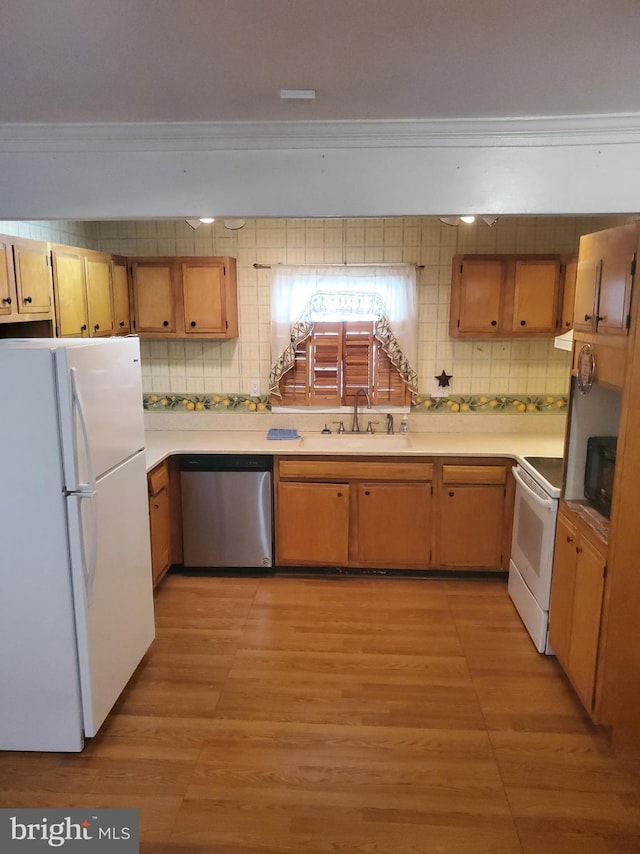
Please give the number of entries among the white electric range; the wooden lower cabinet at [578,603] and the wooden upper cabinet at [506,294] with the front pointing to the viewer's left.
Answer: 2

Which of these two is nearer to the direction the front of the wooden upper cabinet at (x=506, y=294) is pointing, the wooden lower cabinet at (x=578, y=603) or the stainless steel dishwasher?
the wooden lower cabinet

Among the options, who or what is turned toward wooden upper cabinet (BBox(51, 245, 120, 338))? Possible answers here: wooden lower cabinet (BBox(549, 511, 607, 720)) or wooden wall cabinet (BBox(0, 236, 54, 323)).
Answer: the wooden lower cabinet

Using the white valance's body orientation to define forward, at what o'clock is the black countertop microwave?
The black countertop microwave is roughly at 11 o'clock from the white valance.

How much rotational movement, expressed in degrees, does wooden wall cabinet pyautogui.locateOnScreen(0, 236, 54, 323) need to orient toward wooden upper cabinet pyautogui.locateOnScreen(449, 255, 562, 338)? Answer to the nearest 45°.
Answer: approximately 45° to its left

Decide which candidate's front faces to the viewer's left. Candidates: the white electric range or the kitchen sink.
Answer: the white electric range

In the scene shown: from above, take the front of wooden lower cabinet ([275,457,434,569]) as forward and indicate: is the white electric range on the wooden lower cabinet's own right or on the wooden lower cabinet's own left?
on the wooden lower cabinet's own left
